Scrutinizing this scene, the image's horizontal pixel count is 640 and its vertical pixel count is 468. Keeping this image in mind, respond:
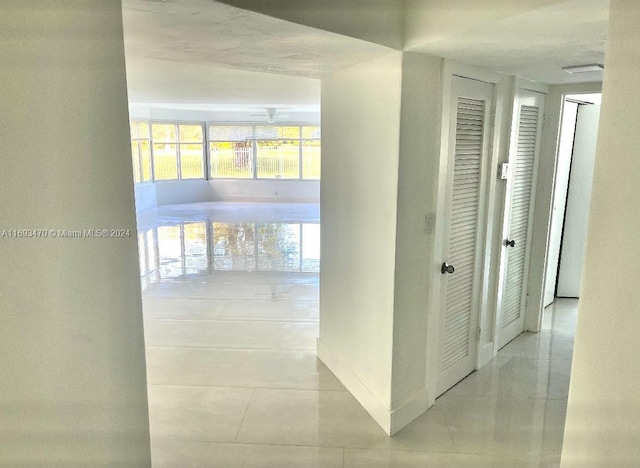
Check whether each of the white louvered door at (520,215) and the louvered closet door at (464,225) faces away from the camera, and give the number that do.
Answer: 0

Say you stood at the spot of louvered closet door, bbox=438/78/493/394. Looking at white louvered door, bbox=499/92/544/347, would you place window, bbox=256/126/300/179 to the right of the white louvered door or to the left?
left

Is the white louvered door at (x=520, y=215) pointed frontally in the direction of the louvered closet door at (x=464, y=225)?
no

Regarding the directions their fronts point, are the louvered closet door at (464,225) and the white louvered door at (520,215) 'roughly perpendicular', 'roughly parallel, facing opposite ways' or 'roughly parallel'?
roughly parallel

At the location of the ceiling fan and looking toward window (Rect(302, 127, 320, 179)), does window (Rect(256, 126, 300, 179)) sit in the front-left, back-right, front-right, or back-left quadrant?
front-left

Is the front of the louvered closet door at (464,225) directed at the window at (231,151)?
no

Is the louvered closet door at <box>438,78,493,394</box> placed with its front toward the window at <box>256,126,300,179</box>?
no
